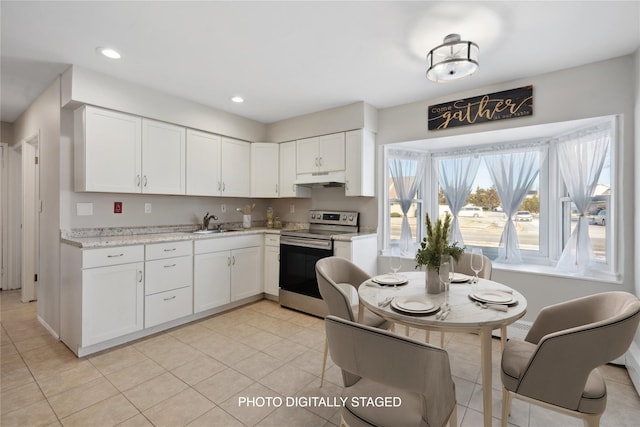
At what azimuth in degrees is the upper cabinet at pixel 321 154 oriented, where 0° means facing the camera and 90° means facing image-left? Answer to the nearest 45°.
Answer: approximately 45°

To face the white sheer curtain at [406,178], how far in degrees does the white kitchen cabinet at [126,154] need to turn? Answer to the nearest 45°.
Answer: approximately 45° to its left

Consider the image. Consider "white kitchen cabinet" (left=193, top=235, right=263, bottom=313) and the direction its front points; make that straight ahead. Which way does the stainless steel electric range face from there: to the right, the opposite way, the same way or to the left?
to the right

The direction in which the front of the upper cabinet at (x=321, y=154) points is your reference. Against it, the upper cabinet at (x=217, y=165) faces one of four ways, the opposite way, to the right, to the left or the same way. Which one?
to the left

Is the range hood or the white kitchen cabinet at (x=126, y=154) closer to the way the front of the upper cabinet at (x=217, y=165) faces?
the range hood

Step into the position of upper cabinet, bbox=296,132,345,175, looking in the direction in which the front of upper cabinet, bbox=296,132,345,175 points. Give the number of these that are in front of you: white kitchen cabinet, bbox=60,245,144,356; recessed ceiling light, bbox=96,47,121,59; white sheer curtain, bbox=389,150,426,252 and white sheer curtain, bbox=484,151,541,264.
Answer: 2

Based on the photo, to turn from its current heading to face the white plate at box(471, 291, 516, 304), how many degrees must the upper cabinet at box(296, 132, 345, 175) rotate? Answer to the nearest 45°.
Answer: approximately 90° to its left
